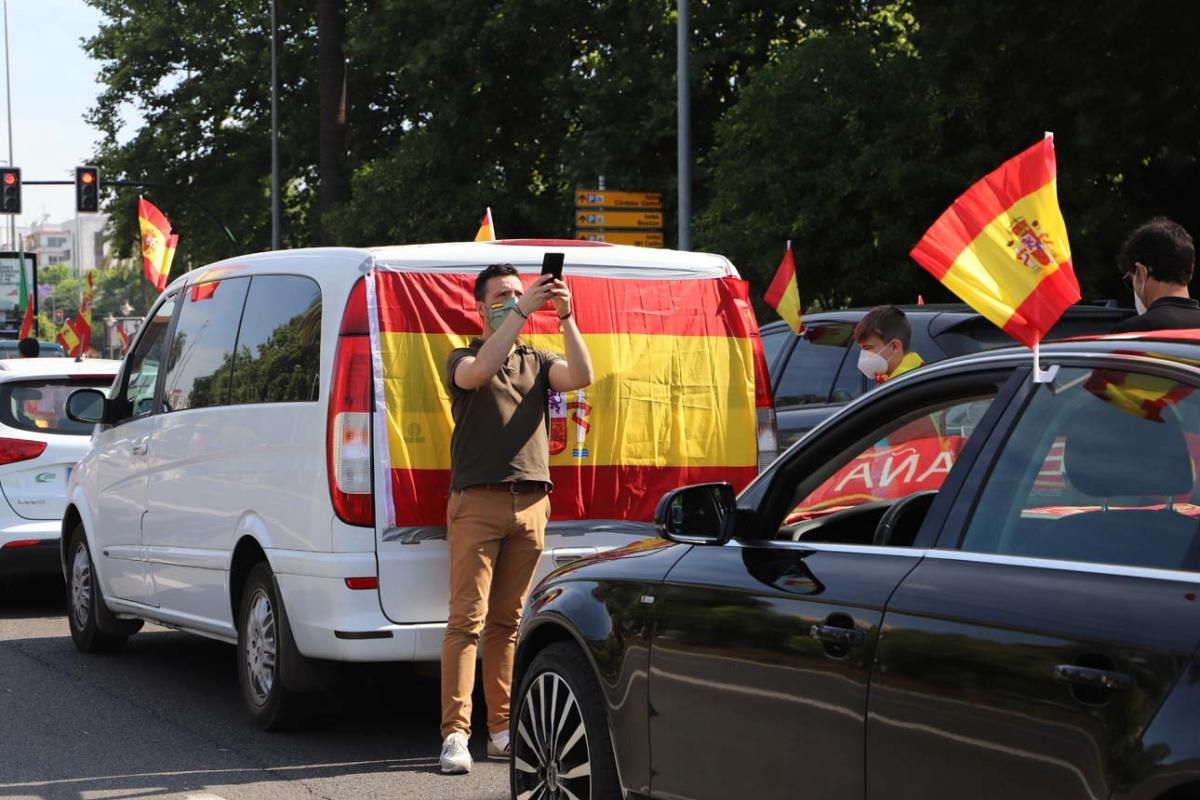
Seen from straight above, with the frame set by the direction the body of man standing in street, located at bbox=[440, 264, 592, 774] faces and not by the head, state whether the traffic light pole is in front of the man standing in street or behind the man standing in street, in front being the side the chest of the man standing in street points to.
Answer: behind

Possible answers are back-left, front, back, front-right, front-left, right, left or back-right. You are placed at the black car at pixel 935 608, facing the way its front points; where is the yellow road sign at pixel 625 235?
front-right

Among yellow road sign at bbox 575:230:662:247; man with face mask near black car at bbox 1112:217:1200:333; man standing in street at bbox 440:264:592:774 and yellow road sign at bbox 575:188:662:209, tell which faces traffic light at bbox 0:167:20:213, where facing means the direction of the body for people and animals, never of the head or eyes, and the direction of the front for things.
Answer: the man with face mask near black car

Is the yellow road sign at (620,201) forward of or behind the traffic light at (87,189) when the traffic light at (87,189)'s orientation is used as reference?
forward

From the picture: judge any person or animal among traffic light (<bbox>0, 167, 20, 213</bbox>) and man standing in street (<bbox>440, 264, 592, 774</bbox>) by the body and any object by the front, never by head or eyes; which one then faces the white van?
the traffic light

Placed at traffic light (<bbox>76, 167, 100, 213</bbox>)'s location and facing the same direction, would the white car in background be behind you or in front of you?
in front

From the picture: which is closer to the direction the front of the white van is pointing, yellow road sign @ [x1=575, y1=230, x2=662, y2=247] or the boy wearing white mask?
the yellow road sign

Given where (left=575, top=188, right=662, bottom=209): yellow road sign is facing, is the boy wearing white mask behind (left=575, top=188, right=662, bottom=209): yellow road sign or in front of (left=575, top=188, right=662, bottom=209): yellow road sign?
in front

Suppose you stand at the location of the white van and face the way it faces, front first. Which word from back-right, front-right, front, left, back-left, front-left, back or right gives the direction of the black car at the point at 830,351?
right

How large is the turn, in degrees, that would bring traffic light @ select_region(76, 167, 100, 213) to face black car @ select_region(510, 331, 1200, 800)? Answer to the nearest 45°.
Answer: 0° — it already faces it
